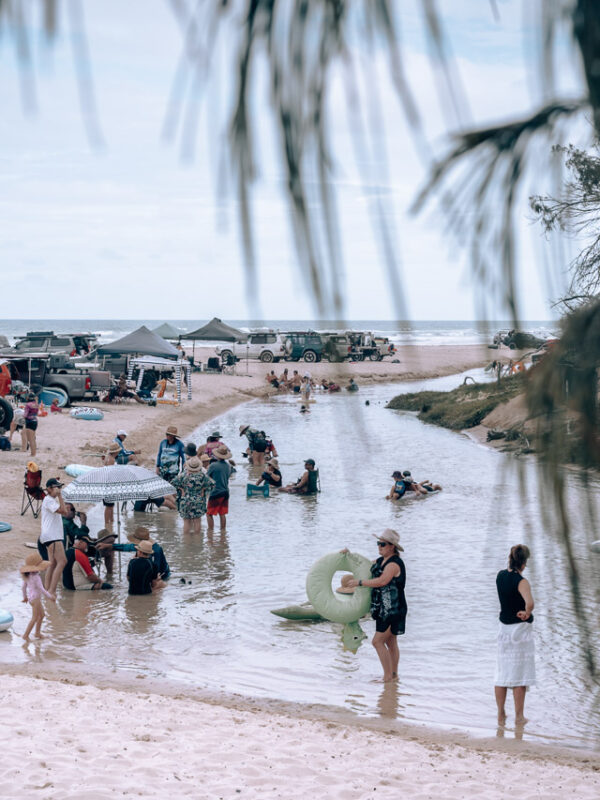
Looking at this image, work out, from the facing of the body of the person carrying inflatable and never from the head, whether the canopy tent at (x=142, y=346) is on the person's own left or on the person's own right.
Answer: on the person's own right

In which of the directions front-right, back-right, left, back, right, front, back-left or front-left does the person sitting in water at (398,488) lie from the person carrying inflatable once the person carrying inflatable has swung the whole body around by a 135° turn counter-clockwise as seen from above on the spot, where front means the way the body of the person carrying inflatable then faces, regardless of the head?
back-left

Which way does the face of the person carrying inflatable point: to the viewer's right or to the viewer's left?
to the viewer's left

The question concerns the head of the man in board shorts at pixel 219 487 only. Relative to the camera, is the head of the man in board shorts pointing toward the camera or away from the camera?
away from the camera

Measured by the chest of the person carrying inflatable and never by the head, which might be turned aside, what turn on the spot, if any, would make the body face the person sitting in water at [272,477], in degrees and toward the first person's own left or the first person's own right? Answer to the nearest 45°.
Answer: approximately 90° to the first person's own right

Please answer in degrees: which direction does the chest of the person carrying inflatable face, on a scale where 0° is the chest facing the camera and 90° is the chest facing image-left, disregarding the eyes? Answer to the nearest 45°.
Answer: approximately 90°
